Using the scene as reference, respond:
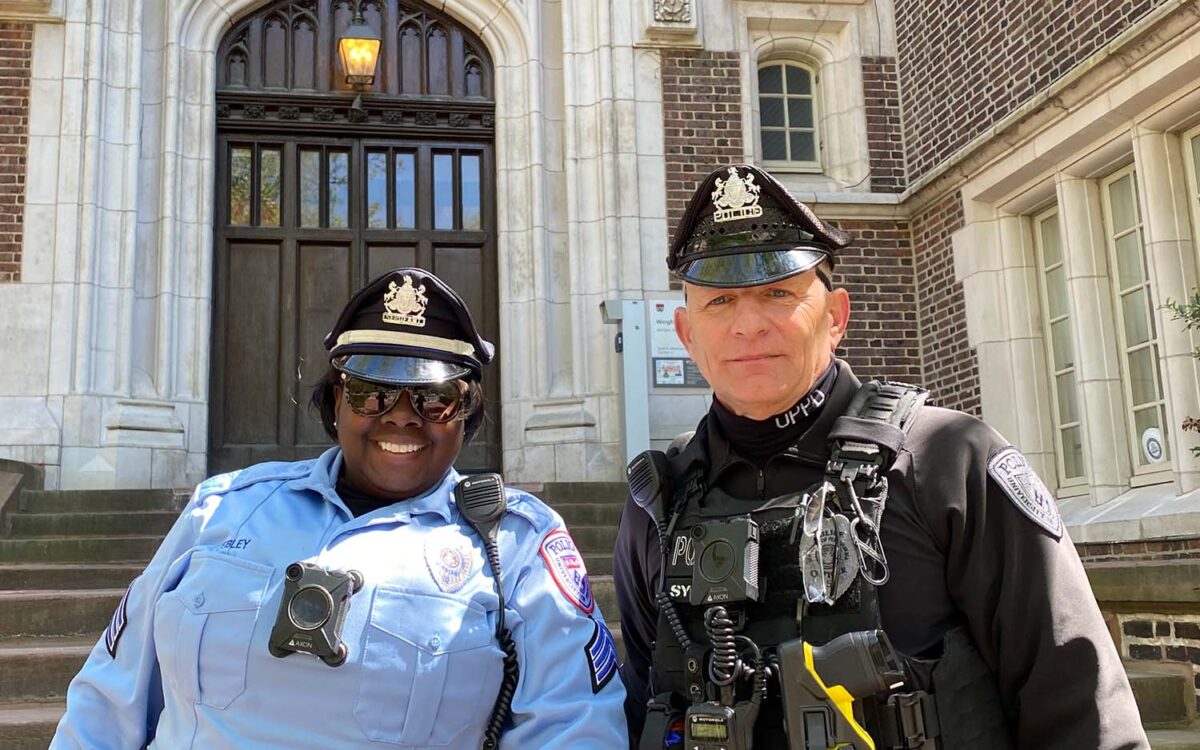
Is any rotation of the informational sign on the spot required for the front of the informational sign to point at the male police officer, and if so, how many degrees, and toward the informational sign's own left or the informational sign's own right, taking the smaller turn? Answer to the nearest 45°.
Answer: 0° — it already faces them

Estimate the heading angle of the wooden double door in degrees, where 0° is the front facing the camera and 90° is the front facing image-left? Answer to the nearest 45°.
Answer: approximately 0°

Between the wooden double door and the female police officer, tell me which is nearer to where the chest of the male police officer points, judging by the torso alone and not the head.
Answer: the female police officer

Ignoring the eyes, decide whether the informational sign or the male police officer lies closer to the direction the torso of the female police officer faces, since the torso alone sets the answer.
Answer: the male police officer

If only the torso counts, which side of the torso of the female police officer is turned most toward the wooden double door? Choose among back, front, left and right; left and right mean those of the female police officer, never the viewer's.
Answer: back

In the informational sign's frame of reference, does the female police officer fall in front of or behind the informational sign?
in front

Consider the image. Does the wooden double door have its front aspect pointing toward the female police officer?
yes

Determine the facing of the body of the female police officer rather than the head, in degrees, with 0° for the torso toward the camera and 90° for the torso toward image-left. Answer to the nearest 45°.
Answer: approximately 0°

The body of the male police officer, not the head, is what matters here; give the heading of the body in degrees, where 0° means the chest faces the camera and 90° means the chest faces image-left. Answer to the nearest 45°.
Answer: approximately 45°

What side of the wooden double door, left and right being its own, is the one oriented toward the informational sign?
left

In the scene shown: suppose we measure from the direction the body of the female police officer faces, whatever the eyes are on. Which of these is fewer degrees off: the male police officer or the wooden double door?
the male police officer

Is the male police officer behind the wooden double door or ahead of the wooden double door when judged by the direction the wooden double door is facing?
ahead
